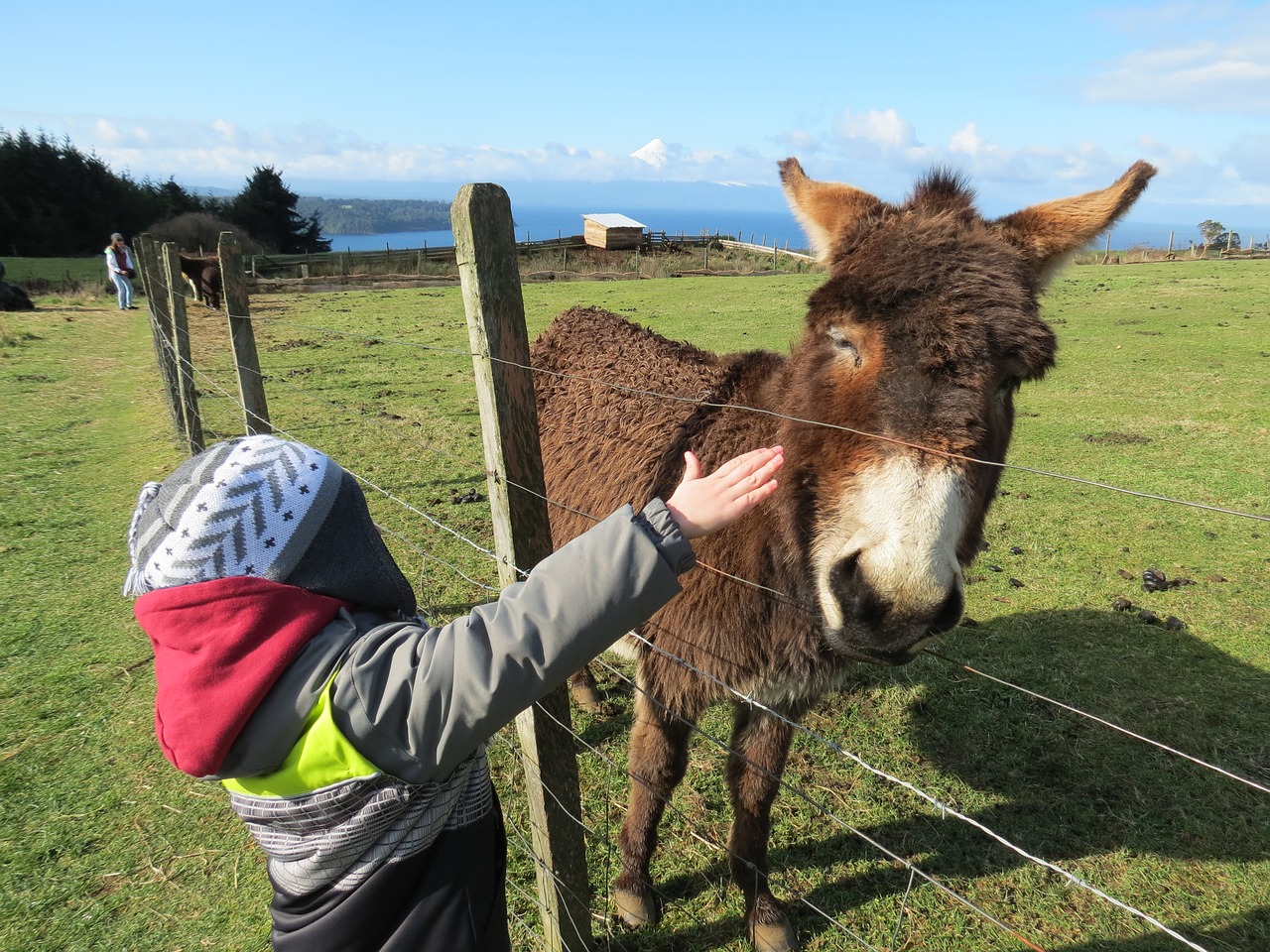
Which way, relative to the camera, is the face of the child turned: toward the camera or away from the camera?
away from the camera

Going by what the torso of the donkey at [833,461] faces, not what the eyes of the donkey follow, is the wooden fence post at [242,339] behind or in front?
behind

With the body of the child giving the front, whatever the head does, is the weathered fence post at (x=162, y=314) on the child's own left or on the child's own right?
on the child's own left

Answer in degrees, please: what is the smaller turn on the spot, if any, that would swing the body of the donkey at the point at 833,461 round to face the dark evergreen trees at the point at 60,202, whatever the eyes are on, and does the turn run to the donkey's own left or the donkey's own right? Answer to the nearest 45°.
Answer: approximately 180°

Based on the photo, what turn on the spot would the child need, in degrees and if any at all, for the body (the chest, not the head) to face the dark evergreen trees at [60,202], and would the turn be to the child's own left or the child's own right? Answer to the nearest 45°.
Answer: approximately 45° to the child's own left

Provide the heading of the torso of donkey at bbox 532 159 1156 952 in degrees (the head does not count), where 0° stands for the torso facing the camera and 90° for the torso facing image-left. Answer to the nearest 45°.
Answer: approximately 315°

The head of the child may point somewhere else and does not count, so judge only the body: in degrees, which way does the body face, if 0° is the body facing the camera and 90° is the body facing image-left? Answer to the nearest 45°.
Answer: approximately 225°

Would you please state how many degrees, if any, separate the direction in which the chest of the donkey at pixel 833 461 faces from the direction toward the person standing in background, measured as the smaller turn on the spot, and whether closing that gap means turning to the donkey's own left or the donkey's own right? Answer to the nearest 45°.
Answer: approximately 180°

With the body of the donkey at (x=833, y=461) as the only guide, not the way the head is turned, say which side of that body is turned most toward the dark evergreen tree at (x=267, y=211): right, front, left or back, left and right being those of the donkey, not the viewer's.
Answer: back

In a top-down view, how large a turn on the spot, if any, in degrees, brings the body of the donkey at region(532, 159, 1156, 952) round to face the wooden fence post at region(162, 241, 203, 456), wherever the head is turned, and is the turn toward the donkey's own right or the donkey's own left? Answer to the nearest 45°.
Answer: approximately 180°
